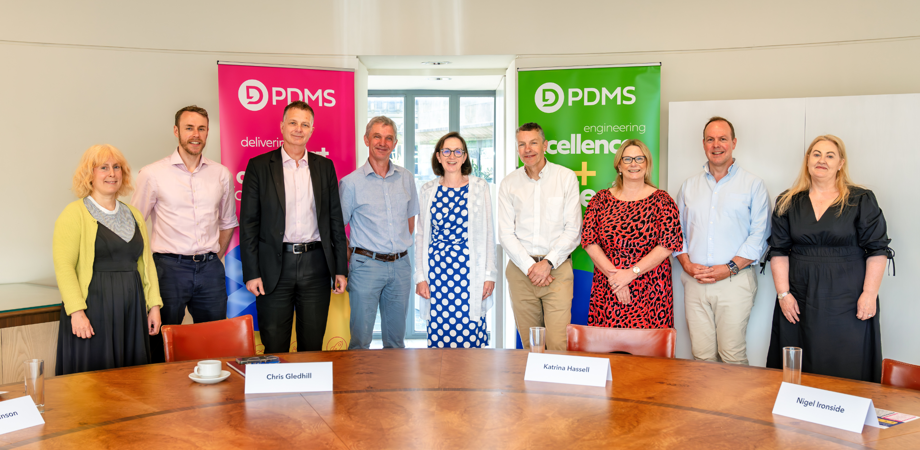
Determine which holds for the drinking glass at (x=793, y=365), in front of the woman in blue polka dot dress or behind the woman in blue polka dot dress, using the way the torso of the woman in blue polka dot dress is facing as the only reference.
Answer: in front

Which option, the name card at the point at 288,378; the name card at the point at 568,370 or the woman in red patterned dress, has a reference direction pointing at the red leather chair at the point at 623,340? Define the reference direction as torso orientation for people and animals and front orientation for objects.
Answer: the woman in red patterned dress

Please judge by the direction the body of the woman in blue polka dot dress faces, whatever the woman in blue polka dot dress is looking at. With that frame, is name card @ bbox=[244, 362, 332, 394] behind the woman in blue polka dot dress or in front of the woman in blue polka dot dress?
in front

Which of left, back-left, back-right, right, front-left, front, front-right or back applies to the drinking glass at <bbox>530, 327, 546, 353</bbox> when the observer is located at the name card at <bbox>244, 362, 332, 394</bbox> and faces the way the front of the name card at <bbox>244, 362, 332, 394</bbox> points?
left

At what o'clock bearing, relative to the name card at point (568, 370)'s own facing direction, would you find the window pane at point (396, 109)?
The window pane is roughly at 5 o'clock from the name card.

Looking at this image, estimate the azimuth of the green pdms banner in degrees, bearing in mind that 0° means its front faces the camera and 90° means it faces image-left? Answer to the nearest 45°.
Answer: approximately 0°

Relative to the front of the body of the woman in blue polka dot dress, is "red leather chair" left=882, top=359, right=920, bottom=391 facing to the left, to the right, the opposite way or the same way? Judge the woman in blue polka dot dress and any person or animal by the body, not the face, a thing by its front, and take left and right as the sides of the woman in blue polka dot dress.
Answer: to the right

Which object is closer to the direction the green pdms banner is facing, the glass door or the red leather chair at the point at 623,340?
the red leather chair

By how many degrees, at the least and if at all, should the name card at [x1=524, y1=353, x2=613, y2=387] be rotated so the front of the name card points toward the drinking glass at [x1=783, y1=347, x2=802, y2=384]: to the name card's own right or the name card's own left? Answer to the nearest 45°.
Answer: approximately 90° to the name card's own left

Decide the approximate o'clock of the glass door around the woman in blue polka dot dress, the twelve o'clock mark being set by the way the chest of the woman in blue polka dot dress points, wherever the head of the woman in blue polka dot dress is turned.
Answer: The glass door is roughly at 6 o'clock from the woman in blue polka dot dress.

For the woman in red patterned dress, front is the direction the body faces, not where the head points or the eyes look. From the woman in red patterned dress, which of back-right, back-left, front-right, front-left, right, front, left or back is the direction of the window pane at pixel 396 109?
back-right
